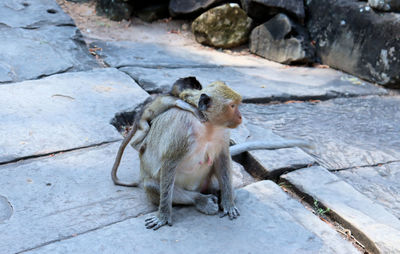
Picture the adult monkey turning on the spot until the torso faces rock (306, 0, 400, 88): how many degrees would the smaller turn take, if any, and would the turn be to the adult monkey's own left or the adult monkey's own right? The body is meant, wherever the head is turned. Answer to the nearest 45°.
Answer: approximately 90° to the adult monkey's own left

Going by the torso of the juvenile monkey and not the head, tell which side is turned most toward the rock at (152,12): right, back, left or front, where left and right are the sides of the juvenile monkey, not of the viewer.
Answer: left

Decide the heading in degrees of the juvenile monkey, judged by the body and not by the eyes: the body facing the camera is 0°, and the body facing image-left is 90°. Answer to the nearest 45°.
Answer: approximately 270°

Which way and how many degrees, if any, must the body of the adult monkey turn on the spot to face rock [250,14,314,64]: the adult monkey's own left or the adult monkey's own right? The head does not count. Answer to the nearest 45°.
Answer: approximately 135° to the adult monkey's own left

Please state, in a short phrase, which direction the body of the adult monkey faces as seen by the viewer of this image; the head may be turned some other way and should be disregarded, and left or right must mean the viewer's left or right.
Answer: facing the viewer and to the right of the viewer

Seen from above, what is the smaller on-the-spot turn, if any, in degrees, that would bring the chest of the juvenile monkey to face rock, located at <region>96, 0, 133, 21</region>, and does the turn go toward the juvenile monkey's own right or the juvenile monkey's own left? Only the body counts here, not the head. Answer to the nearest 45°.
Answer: approximately 90° to the juvenile monkey's own left

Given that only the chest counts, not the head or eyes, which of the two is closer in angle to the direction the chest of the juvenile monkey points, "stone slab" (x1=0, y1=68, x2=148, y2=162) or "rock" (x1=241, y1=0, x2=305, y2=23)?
the rock

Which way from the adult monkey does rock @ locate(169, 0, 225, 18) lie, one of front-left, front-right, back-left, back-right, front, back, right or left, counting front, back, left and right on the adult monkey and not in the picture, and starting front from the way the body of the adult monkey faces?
back-left

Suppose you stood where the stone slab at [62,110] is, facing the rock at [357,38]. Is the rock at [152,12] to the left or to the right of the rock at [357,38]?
left

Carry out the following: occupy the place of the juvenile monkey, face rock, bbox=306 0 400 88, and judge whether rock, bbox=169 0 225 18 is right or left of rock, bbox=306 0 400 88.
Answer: left

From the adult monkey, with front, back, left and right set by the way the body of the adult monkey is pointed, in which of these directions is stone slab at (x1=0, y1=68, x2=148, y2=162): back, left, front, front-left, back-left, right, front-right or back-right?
back

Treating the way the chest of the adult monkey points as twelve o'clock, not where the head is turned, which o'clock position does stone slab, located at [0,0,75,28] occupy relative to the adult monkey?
The stone slab is roughly at 6 o'clock from the adult monkey.
